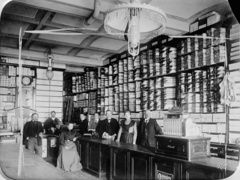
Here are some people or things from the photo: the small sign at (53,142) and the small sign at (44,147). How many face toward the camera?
2

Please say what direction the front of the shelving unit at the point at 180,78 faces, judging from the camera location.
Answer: facing the viewer and to the left of the viewer

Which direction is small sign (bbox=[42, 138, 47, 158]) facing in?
toward the camera

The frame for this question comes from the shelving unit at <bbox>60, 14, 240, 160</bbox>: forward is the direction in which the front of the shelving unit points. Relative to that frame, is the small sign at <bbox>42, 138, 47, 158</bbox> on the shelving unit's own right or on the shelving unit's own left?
on the shelving unit's own right

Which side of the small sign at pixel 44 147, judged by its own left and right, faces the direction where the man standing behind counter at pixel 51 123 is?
back

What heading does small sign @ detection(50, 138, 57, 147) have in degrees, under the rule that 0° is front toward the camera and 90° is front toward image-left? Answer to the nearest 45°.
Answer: approximately 0°

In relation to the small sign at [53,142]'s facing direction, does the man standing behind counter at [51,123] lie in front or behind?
behind
